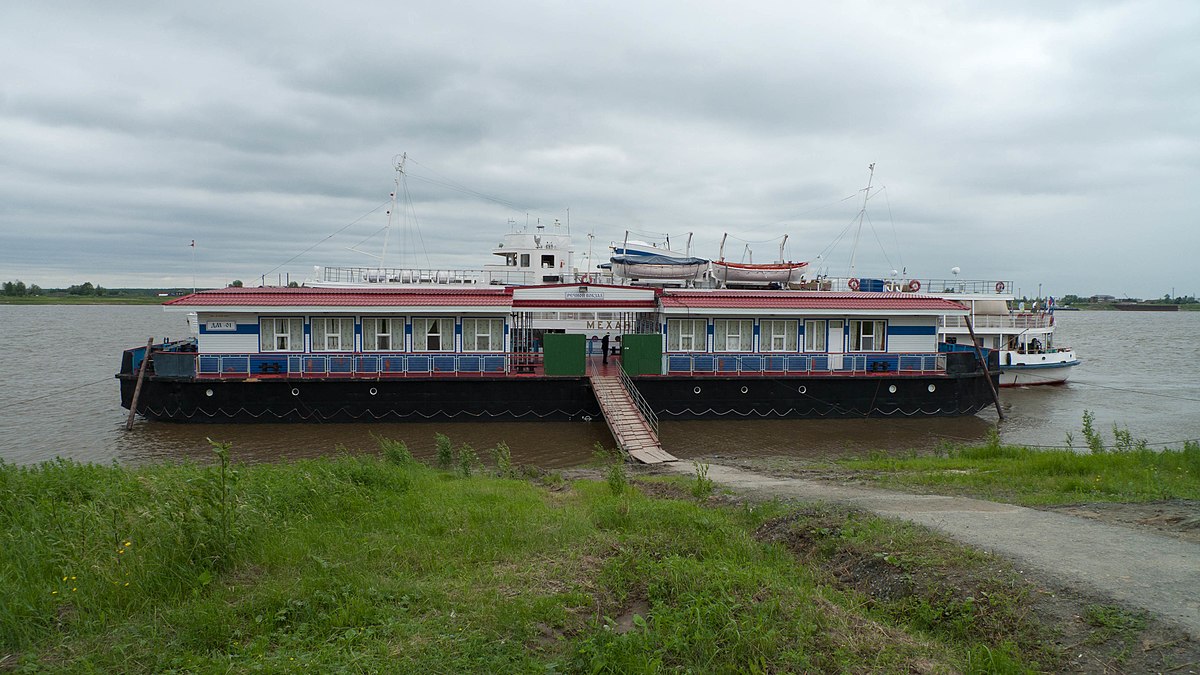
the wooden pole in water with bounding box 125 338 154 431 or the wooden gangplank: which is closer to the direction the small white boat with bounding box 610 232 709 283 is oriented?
the wooden pole in water

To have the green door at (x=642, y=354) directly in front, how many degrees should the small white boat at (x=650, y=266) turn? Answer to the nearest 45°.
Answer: approximately 90° to its left

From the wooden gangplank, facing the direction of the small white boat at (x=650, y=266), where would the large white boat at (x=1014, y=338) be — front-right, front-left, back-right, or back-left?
front-right

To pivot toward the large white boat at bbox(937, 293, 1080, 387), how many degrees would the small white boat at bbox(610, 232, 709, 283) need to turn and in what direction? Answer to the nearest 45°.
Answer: approximately 180°

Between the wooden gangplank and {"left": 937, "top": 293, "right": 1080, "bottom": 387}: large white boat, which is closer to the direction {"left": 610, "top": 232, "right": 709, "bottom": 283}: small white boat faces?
the wooden gangplank

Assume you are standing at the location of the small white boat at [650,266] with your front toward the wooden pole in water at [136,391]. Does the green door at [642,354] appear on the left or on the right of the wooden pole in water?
left

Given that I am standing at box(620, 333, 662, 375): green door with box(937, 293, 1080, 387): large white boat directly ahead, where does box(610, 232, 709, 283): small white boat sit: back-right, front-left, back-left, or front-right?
front-left

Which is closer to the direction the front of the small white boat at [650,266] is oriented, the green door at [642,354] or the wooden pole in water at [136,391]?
the wooden pole in water

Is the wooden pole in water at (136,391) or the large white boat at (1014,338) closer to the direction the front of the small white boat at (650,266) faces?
the wooden pole in water

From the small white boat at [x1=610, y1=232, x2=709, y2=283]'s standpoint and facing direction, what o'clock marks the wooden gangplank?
The wooden gangplank is roughly at 9 o'clock from the small white boat.

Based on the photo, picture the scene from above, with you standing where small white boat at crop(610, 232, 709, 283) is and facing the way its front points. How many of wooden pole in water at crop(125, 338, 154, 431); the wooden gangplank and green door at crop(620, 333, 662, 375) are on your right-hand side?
0

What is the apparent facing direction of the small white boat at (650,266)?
to the viewer's left

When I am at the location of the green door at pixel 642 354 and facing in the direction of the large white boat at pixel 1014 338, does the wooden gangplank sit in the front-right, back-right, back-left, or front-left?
back-right

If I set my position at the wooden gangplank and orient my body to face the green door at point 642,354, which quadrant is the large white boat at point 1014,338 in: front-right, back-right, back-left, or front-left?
front-right

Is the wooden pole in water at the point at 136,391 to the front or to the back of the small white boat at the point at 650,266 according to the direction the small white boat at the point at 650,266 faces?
to the front
